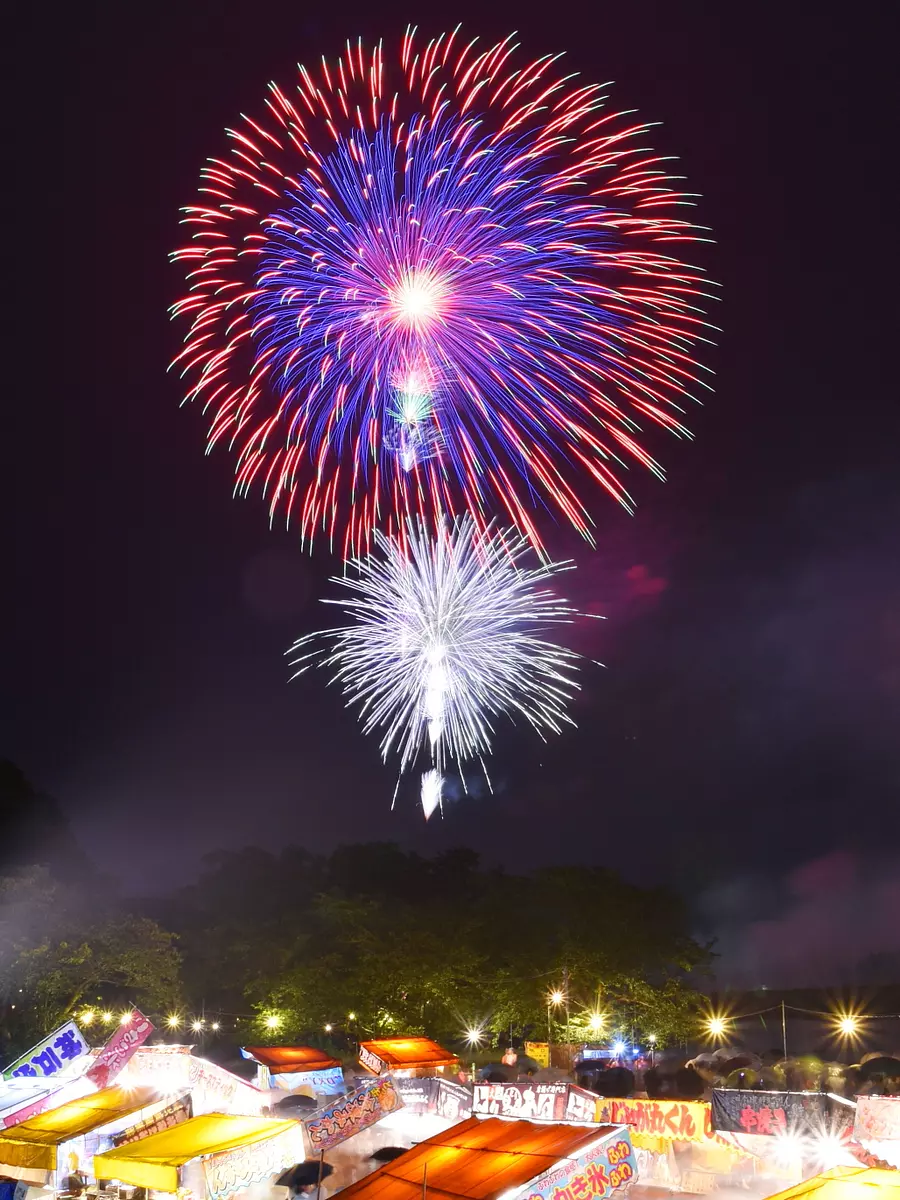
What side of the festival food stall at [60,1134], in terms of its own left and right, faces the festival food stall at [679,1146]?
front

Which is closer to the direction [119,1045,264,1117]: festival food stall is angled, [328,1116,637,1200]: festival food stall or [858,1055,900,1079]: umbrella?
the festival food stall

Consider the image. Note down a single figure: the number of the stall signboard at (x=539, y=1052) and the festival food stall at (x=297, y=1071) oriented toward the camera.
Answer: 2

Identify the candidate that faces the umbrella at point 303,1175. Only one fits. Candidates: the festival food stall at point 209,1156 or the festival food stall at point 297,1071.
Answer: the festival food stall at point 297,1071

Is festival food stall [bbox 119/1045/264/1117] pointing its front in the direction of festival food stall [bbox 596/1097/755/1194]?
yes

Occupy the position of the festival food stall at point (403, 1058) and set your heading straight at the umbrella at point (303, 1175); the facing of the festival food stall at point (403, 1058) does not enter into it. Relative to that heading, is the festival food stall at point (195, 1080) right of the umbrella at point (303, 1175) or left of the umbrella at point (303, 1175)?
right

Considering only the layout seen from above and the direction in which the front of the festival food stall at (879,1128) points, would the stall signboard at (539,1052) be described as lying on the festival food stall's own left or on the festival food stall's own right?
on the festival food stall's own right

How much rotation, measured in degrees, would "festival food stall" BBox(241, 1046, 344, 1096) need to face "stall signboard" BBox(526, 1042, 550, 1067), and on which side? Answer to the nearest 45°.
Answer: approximately 135° to its left

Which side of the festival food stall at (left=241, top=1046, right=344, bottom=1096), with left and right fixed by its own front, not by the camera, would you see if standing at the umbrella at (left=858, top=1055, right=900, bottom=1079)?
left

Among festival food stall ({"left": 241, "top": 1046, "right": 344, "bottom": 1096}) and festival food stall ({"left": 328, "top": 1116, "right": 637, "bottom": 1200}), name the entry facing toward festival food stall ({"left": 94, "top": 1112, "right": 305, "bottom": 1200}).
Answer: festival food stall ({"left": 241, "top": 1046, "right": 344, "bottom": 1096})

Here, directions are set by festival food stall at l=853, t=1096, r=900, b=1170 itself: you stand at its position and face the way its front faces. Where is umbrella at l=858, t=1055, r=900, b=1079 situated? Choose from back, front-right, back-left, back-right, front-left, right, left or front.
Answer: back-right

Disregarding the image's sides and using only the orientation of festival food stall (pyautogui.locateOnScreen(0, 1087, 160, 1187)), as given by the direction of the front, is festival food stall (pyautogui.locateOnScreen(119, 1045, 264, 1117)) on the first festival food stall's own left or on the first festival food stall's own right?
on the first festival food stall's own left
